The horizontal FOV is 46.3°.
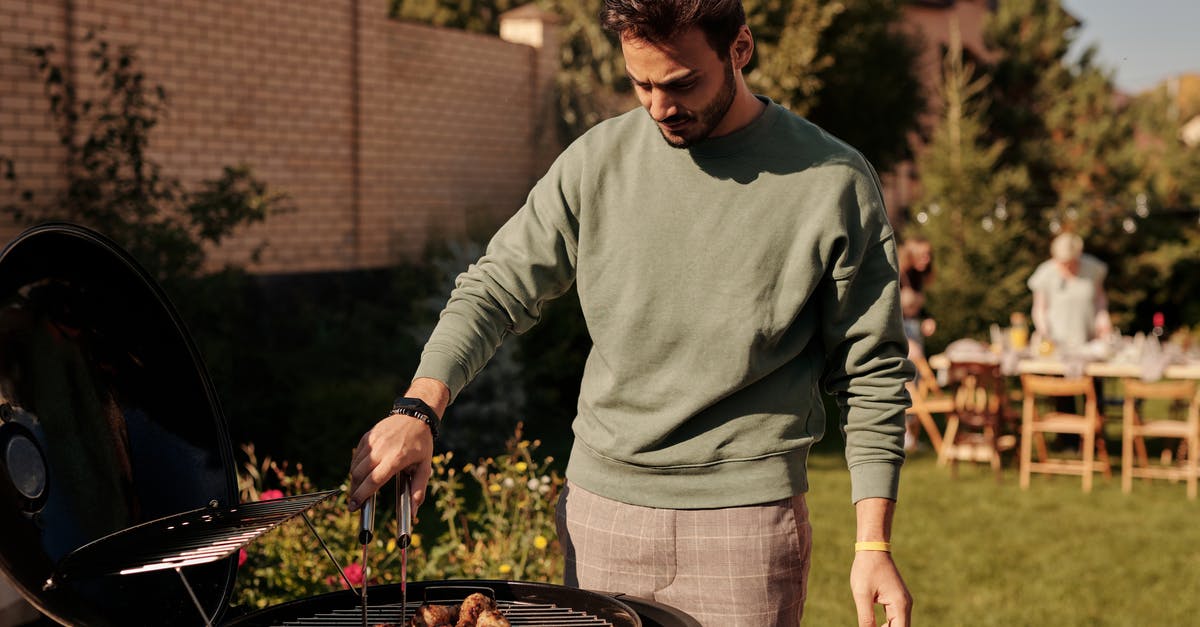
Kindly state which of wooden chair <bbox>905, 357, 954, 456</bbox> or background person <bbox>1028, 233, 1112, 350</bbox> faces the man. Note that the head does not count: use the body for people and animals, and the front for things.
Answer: the background person

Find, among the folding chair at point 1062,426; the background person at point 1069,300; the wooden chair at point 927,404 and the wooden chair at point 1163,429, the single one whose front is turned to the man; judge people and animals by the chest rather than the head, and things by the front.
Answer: the background person

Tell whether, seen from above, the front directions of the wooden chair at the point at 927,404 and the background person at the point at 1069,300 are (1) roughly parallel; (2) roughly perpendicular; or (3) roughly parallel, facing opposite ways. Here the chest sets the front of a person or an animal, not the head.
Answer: roughly perpendicular

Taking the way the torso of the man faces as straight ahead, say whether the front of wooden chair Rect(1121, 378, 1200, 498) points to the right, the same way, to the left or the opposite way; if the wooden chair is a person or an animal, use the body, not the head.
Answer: the opposite way

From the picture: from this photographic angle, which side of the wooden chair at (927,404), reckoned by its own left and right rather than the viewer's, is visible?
right

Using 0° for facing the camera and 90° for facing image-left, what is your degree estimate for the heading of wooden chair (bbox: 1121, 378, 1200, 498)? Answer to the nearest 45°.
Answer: approximately 180°

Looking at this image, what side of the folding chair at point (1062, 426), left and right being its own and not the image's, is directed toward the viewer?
back

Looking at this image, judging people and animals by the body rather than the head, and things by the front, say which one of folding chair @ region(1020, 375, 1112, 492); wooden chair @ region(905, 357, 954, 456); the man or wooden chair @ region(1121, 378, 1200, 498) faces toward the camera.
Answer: the man

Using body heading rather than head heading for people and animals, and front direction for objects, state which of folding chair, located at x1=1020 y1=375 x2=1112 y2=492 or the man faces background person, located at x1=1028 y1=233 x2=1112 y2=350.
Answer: the folding chair

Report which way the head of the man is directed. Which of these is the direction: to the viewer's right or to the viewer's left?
to the viewer's left

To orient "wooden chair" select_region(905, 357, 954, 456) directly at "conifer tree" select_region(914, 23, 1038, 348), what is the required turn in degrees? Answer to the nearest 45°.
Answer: approximately 90° to its left

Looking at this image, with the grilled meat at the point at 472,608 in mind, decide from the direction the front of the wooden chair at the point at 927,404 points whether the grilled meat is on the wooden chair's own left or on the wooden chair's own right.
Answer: on the wooden chair's own right

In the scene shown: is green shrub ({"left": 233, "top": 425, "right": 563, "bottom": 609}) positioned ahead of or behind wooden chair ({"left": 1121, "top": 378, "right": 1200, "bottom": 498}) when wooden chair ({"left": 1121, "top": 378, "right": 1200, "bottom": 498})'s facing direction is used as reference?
behind
